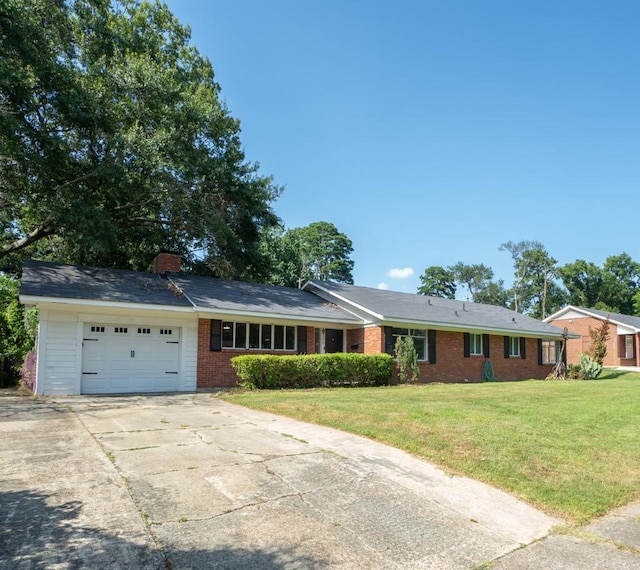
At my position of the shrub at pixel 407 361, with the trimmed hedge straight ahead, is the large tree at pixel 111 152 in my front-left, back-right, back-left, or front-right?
front-right

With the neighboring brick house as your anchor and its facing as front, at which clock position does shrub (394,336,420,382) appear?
The shrub is roughly at 2 o'clock from the neighboring brick house.

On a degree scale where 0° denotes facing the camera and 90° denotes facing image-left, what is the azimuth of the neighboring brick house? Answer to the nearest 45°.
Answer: approximately 315°

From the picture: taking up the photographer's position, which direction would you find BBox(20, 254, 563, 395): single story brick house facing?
facing the viewer and to the right of the viewer

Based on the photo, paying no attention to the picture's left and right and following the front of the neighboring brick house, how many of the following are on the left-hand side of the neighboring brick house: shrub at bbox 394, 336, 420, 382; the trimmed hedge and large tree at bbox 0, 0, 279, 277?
0

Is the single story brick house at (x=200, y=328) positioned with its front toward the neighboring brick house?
no

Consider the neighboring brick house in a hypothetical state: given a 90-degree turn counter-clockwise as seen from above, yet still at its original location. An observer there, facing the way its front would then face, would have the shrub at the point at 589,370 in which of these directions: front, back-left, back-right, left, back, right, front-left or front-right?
back-right

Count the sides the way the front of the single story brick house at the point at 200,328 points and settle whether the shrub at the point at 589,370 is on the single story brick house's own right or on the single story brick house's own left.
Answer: on the single story brick house's own left

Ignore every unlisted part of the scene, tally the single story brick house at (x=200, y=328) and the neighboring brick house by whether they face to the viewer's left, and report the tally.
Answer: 0

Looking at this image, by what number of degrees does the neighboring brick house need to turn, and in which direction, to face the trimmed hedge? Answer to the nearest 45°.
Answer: approximately 45° to its right

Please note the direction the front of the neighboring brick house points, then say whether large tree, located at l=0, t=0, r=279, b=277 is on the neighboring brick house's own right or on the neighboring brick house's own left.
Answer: on the neighboring brick house's own right
